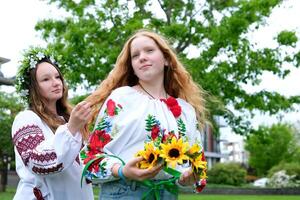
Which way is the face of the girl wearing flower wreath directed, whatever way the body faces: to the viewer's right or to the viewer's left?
to the viewer's right

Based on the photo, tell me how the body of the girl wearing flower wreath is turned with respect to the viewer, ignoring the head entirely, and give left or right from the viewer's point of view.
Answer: facing the viewer and to the right of the viewer

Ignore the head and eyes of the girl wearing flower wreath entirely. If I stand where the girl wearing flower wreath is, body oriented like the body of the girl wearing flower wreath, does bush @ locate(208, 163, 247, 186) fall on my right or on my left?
on my left

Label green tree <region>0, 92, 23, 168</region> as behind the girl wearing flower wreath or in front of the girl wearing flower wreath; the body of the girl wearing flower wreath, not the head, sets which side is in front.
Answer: behind

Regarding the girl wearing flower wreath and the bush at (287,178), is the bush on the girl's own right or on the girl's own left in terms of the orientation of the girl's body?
on the girl's own left

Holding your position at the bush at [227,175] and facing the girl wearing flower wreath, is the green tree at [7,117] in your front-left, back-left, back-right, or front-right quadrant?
front-right

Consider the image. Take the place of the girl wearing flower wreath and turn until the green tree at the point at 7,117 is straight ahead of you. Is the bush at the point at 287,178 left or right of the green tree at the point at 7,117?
right
